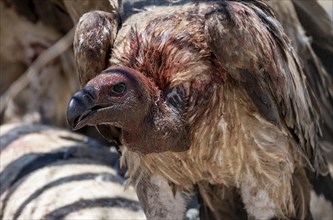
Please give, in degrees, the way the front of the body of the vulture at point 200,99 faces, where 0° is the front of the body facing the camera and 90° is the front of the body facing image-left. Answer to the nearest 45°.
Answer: approximately 45°
